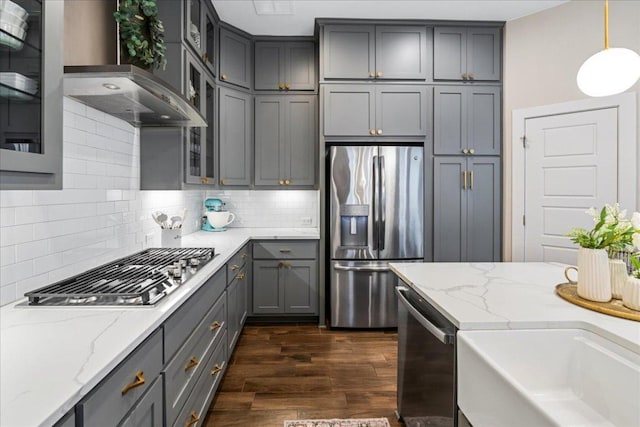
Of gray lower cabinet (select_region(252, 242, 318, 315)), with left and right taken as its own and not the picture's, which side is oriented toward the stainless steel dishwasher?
front

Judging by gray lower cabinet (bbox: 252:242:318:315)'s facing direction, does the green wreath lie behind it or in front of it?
in front

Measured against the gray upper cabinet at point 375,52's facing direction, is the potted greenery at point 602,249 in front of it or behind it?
in front

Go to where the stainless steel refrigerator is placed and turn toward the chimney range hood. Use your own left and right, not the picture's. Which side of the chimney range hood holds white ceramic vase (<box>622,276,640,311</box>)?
left

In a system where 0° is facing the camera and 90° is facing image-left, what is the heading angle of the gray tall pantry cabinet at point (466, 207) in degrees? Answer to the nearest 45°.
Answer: approximately 0°

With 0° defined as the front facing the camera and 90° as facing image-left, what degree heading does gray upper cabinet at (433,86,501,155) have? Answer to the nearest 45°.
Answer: approximately 0°

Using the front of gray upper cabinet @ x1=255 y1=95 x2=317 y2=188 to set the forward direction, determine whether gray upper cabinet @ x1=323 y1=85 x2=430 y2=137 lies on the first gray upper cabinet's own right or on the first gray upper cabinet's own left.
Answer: on the first gray upper cabinet's own left
